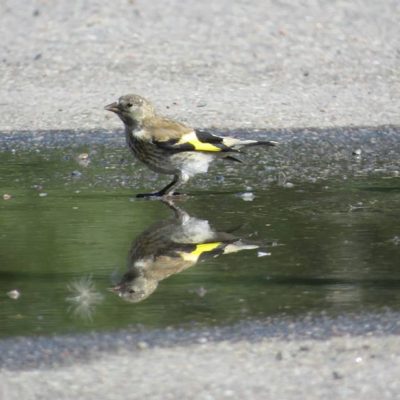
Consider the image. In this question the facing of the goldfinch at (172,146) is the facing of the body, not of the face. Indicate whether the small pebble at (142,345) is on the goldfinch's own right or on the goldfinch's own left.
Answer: on the goldfinch's own left

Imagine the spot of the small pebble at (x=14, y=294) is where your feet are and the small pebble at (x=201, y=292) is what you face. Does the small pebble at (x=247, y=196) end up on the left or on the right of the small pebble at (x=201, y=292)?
left

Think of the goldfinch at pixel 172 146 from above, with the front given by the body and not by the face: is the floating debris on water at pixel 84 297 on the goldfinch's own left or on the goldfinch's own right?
on the goldfinch's own left

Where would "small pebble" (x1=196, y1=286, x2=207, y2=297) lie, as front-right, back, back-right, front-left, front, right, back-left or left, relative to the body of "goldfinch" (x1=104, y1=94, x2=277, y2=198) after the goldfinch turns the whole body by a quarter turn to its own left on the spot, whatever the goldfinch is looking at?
front

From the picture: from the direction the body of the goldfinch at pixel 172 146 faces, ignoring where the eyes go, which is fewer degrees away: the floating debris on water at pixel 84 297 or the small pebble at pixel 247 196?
the floating debris on water

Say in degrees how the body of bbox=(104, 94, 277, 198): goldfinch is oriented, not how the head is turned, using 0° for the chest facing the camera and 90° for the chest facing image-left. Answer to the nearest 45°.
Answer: approximately 90°
